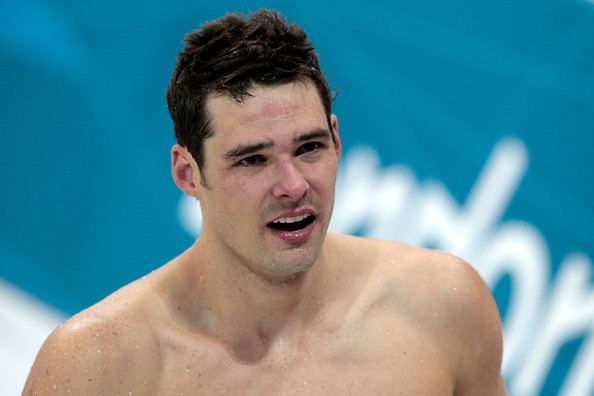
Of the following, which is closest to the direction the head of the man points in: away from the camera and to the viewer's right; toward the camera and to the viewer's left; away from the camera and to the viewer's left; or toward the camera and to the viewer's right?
toward the camera and to the viewer's right

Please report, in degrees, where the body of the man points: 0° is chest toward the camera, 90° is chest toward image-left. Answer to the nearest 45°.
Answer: approximately 0°
